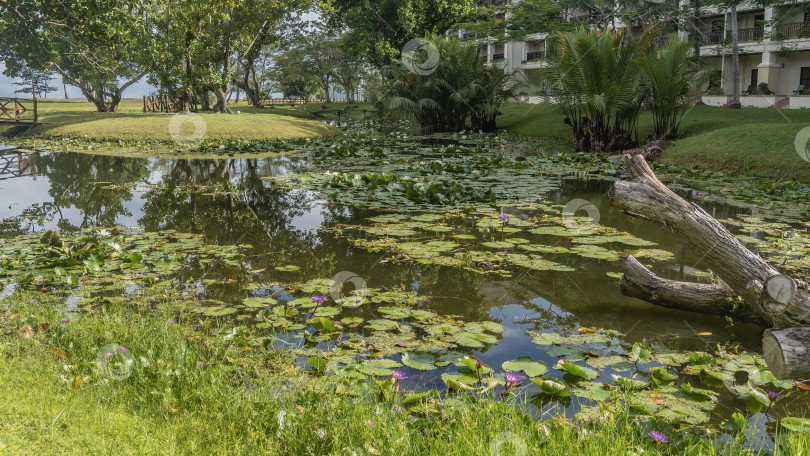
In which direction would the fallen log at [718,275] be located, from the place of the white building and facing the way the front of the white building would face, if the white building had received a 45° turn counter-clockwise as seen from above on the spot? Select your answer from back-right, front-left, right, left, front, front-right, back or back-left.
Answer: front

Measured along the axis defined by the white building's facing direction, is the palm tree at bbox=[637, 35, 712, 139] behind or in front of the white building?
in front

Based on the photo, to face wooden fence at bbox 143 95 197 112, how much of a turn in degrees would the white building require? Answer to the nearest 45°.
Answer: approximately 45° to its right

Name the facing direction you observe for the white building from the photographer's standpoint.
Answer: facing the viewer and to the left of the viewer

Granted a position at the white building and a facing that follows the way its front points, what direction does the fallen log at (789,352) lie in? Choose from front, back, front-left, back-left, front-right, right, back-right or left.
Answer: front-left

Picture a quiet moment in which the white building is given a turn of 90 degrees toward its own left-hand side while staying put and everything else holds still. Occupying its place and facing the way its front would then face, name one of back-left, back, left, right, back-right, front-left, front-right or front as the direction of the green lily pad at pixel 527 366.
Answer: front-right

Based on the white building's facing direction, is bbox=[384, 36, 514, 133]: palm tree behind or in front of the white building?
in front

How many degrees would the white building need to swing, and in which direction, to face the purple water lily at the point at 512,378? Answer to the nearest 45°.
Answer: approximately 45° to its left

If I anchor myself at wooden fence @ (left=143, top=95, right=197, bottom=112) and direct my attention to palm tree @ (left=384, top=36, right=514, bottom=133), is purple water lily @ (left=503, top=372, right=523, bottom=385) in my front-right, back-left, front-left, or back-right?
front-right
